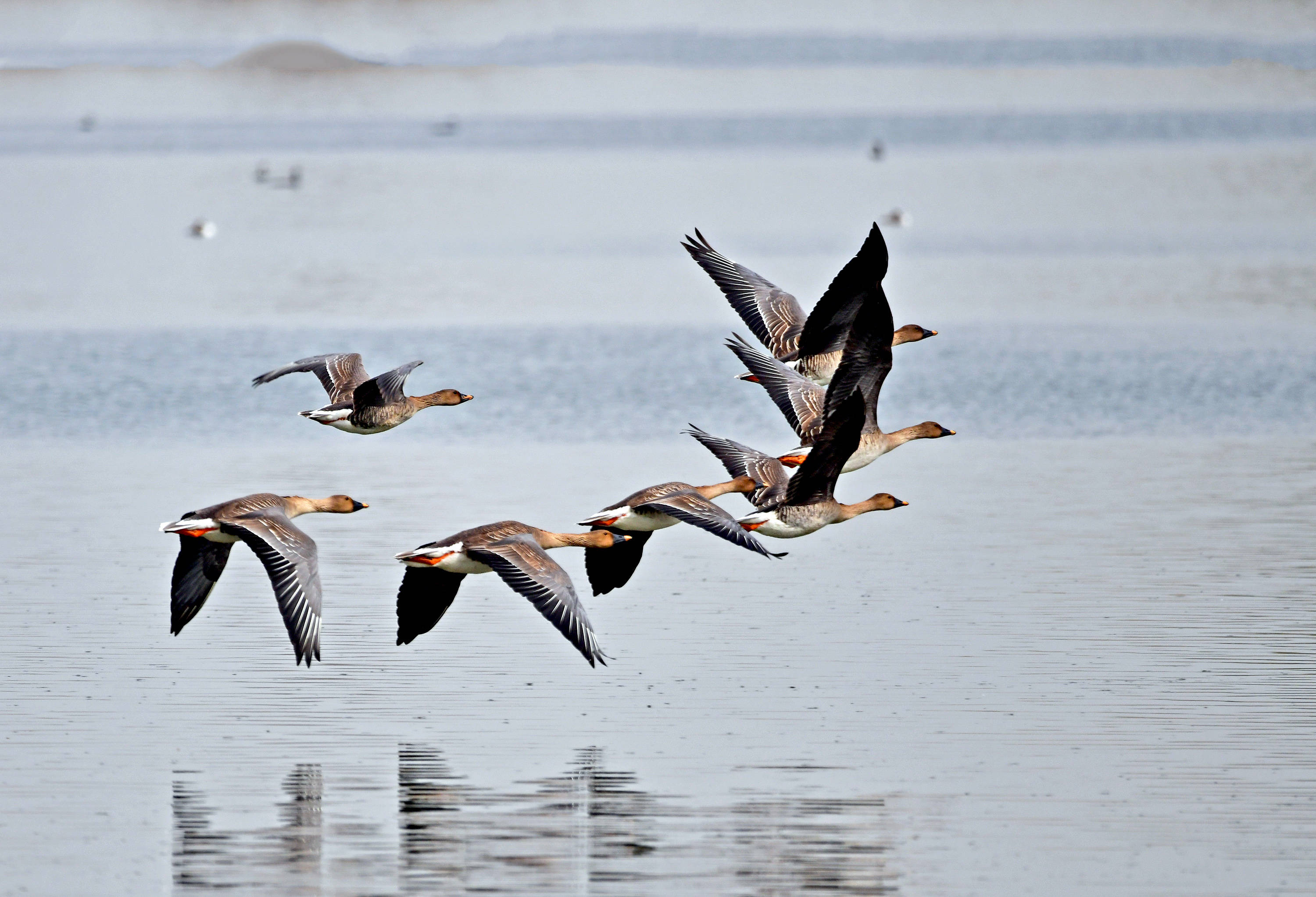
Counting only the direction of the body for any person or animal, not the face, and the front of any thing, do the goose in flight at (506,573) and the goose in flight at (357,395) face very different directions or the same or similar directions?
same or similar directions

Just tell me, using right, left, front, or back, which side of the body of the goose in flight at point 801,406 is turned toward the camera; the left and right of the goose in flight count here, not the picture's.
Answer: right

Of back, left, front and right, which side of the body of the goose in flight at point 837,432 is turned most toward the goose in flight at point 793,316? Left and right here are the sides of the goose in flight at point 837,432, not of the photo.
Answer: left

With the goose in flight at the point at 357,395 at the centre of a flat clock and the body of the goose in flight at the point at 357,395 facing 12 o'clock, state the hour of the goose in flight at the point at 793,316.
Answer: the goose in flight at the point at 793,316 is roughly at 12 o'clock from the goose in flight at the point at 357,395.

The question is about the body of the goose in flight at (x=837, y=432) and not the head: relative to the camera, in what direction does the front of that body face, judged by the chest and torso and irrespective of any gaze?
to the viewer's right

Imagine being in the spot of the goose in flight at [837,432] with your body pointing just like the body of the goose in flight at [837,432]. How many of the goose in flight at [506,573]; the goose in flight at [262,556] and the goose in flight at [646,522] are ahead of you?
0

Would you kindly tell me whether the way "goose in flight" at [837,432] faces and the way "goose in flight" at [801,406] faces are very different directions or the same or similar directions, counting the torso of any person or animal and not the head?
same or similar directions

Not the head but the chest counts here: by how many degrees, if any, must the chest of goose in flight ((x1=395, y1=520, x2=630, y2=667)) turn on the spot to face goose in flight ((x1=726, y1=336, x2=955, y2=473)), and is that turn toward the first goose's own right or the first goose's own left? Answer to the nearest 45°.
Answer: approximately 45° to the first goose's own left

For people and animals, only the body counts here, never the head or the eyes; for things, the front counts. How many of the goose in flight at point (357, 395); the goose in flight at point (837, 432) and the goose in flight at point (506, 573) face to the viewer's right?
3

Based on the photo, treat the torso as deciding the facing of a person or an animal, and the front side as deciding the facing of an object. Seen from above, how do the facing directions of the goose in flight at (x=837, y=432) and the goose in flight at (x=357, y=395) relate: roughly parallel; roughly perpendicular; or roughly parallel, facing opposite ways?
roughly parallel

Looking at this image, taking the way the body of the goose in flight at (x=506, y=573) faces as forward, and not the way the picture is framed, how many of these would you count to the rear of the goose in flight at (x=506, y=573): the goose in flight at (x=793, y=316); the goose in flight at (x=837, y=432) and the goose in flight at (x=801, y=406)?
0

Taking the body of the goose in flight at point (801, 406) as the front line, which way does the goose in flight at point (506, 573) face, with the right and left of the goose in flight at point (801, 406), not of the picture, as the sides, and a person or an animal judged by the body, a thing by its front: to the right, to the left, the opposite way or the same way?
the same way

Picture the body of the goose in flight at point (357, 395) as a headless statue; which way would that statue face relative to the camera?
to the viewer's right

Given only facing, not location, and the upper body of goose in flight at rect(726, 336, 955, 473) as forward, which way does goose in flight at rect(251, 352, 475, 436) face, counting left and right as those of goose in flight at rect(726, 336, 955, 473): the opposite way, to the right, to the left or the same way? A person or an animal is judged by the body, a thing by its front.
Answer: the same way

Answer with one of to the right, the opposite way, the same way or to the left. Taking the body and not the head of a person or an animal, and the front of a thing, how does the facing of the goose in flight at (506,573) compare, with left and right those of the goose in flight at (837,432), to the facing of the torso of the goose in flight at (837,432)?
the same way

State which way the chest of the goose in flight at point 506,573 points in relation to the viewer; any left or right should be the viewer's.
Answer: facing to the right of the viewer

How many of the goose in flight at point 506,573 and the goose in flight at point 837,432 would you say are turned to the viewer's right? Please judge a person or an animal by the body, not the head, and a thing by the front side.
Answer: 2

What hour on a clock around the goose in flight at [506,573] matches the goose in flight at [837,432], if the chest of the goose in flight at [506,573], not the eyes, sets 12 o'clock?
the goose in flight at [837,432] is roughly at 11 o'clock from the goose in flight at [506,573].

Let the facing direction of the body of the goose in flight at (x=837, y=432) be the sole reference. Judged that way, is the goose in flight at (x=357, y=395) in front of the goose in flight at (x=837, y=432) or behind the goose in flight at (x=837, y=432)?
behind
